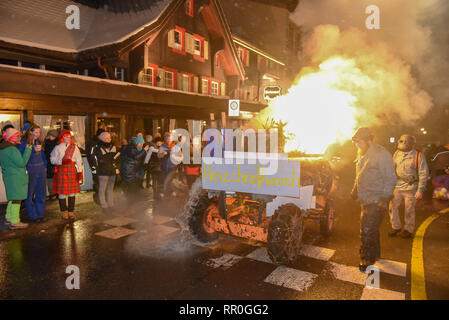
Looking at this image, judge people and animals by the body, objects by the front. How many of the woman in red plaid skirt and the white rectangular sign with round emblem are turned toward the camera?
2

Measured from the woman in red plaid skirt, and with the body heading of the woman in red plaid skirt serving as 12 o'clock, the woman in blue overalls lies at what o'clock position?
The woman in blue overalls is roughly at 4 o'clock from the woman in red plaid skirt.

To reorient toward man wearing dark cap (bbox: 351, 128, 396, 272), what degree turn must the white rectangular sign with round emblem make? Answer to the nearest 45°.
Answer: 0° — it already faces them

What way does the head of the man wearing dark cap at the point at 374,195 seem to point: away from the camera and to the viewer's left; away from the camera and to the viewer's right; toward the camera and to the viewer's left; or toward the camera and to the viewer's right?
toward the camera and to the viewer's left

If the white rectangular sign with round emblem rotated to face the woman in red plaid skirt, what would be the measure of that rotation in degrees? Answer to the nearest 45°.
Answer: approximately 45° to its right

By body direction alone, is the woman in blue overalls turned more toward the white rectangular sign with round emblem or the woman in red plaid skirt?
the woman in red plaid skirt

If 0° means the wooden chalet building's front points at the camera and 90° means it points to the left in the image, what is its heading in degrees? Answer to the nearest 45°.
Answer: approximately 315°

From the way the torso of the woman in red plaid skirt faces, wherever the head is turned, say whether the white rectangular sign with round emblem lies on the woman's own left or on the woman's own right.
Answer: on the woman's own left
